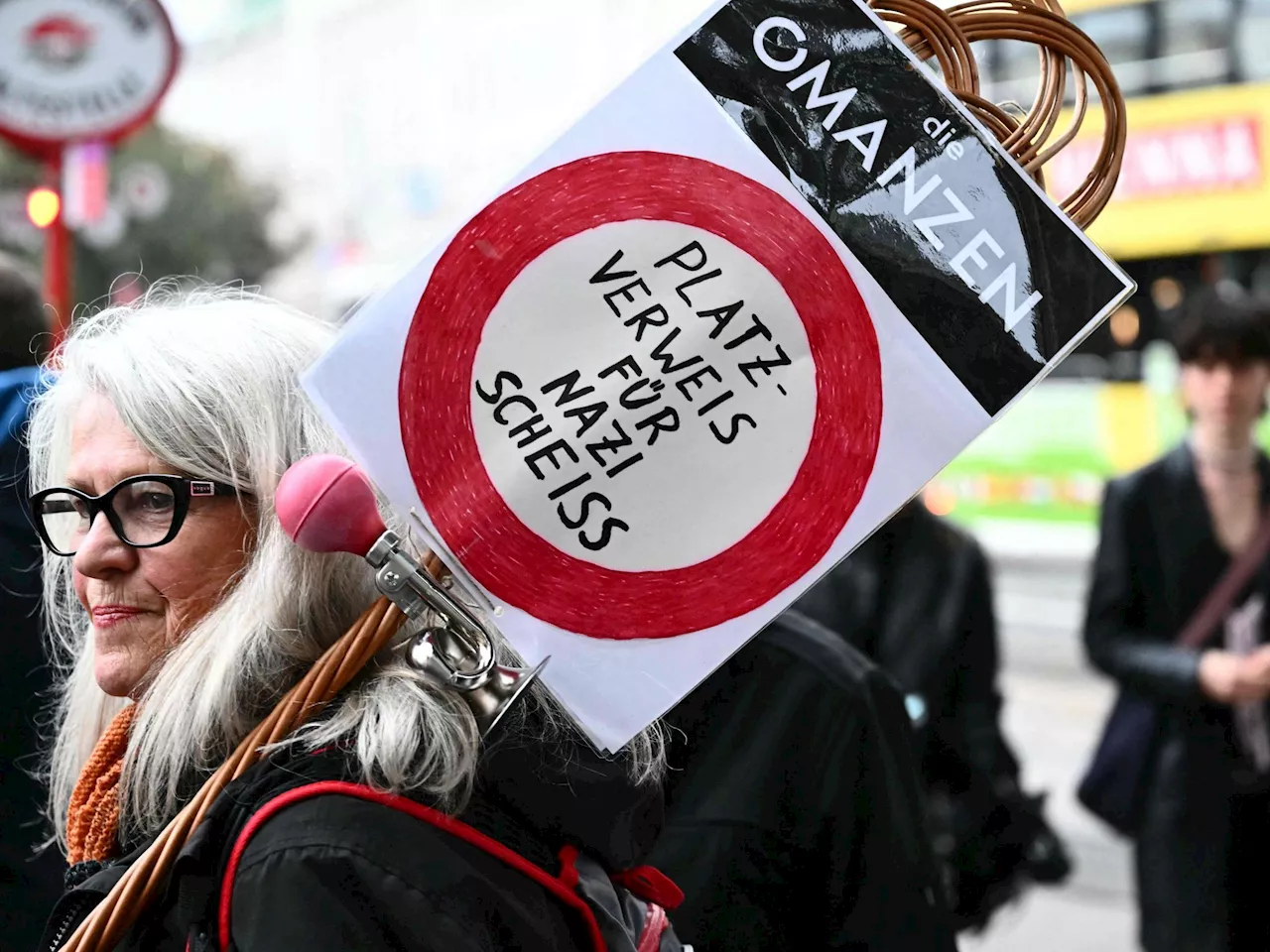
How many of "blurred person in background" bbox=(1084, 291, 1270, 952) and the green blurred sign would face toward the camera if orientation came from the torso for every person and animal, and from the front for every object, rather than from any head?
2

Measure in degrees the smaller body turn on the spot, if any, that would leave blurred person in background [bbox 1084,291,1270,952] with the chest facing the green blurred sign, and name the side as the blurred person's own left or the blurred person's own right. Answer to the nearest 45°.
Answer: approximately 180°

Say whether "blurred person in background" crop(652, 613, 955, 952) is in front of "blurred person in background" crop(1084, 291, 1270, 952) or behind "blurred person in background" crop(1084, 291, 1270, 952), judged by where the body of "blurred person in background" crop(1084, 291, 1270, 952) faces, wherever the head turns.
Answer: in front

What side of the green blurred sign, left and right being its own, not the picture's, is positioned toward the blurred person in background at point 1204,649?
front

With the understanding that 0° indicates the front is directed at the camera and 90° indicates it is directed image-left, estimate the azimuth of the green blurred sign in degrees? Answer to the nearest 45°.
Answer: approximately 0°

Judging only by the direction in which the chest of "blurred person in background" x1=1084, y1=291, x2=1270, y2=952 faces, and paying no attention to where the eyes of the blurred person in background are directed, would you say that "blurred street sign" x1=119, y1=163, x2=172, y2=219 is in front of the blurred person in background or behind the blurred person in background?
behind

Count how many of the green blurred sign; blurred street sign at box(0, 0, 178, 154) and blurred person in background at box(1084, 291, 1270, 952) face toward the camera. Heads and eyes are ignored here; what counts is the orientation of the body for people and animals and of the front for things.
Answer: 3

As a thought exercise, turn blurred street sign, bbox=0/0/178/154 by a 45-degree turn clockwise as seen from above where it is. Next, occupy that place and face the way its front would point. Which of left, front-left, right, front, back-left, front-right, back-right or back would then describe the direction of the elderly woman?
front-left

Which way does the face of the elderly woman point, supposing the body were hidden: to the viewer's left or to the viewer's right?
to the viewer's left

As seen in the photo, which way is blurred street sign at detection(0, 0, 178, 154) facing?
toward the camera

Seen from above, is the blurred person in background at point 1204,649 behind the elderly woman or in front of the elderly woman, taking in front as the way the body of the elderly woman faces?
behind
